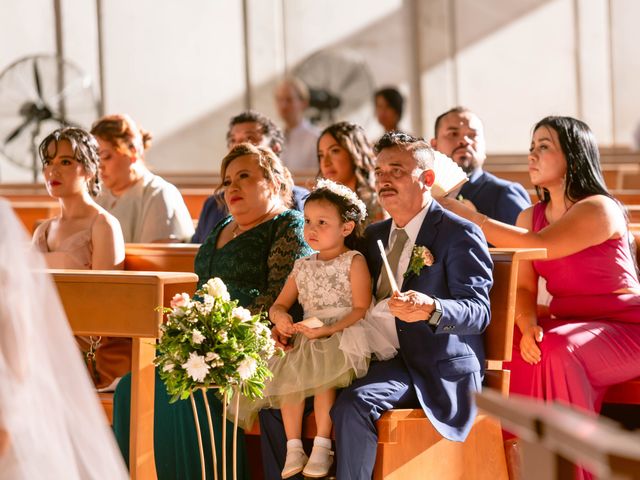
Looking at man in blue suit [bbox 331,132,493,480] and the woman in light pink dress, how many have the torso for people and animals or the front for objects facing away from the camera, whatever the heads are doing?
0

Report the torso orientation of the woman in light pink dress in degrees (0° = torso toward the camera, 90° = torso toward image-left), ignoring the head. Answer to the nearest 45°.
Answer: approximately 45°

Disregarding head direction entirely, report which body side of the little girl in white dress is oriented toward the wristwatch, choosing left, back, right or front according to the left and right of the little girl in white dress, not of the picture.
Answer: left

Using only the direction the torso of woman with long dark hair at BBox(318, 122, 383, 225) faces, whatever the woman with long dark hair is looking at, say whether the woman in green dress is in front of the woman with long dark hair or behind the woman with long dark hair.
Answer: in front

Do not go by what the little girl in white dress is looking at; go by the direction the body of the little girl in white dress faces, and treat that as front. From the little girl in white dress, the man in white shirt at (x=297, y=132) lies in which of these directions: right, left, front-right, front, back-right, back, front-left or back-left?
back-right

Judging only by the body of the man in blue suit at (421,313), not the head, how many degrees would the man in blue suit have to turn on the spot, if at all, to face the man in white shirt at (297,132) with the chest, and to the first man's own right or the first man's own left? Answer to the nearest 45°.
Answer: approximately 135° to the first man's own right

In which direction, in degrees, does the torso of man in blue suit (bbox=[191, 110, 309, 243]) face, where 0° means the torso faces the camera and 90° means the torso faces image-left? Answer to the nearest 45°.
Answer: approximately 45°

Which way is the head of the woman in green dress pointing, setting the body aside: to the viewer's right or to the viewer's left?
to the viewer's left
